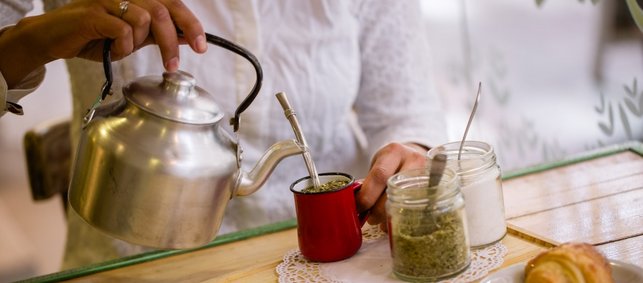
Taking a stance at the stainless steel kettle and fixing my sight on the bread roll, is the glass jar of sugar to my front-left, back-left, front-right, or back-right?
front-left

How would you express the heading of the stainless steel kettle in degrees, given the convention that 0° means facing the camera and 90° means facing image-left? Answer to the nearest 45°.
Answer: approximately 270°
